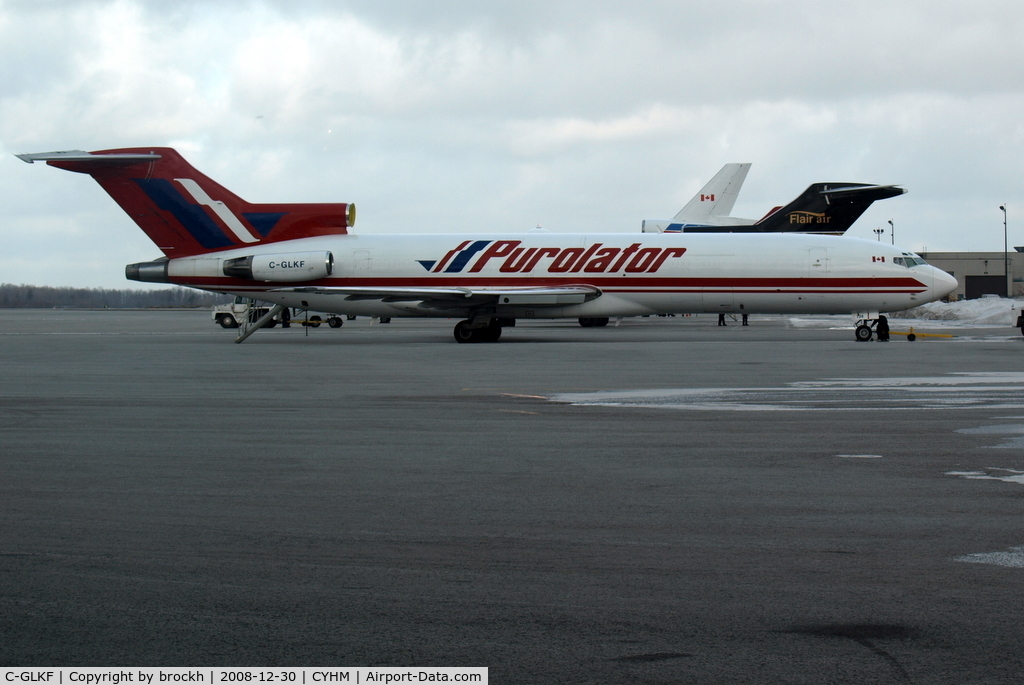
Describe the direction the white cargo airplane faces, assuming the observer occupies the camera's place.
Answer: facing to the right of the viewer
